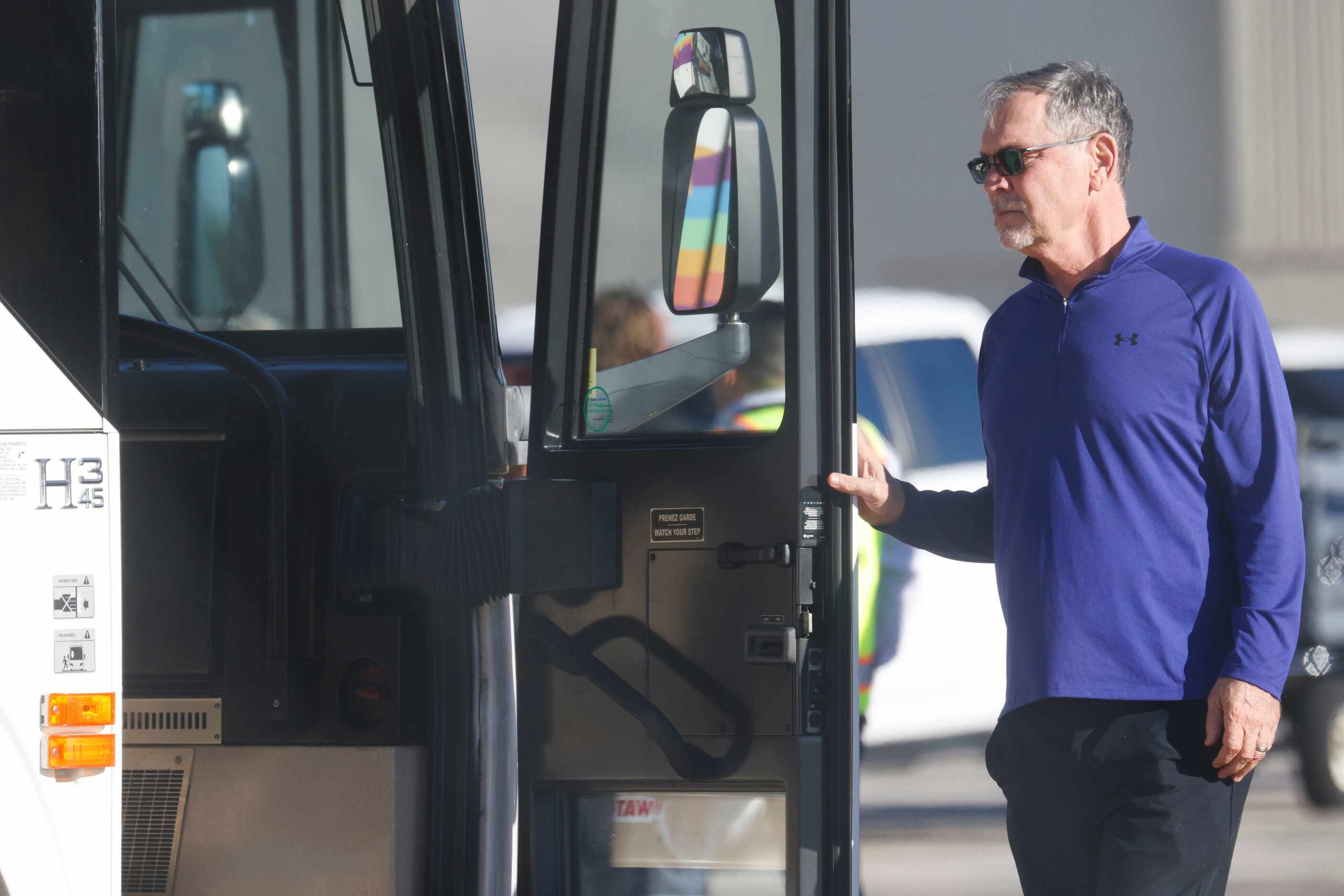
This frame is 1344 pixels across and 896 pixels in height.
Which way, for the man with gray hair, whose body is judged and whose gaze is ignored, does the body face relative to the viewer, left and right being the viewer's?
facing the viewer and to the left of the viewer

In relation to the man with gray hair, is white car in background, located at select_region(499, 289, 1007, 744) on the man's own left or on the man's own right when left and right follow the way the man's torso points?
on the man's own right

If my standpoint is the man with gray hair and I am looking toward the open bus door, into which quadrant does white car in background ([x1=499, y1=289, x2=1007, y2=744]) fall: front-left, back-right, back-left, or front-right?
front-right

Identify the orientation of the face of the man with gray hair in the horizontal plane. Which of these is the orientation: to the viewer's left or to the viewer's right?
to the viewer's left
